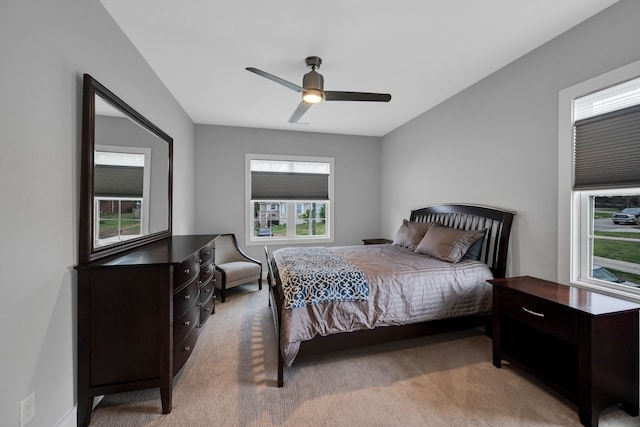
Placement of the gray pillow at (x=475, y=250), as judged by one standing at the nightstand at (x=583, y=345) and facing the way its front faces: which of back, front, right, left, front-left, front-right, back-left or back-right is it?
right

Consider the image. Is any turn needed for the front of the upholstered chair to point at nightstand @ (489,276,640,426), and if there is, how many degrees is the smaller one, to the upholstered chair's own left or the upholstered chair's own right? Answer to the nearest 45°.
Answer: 0° — it already faces it

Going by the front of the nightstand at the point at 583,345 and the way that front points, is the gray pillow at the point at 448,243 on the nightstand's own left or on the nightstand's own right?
on the nightstand's own right

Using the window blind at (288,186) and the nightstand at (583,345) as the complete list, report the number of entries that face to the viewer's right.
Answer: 0

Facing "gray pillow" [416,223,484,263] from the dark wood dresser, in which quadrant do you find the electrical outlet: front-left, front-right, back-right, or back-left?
back-right

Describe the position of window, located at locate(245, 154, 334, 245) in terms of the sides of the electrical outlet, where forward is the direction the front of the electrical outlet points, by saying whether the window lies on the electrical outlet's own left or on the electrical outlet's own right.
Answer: on the electrical outlet's own left

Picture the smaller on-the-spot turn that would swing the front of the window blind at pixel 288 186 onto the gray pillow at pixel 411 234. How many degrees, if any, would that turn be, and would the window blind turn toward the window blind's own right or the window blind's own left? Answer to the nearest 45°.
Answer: approximately 45° to the window blind's own left
